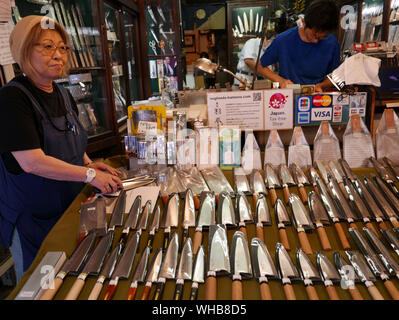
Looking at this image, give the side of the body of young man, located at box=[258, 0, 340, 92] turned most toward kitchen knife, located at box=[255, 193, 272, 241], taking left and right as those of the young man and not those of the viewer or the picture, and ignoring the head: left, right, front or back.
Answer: front

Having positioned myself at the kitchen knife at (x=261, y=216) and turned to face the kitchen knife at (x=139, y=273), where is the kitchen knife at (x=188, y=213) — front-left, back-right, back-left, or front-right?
front-right

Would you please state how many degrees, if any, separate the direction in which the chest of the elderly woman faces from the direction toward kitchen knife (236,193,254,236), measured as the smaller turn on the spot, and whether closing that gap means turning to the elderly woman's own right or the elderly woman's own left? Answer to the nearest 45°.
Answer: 0° — they already face it

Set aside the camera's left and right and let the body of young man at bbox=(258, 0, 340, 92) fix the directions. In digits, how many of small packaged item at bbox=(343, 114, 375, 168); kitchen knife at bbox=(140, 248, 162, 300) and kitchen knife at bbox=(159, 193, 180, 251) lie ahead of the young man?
3

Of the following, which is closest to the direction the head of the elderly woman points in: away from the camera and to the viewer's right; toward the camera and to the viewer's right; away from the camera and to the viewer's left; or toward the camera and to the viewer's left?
toward the camera and to the viewer's right

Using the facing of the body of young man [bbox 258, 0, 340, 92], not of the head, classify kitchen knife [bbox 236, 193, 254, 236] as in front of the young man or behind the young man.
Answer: in front

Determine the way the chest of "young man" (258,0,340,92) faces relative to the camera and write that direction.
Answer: toward the camera

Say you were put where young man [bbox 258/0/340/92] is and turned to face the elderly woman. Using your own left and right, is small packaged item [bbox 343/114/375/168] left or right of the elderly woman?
left

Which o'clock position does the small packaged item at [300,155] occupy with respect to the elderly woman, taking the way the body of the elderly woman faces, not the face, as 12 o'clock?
The small packaged item is roughly at 11 o'clock from the elderly woman.

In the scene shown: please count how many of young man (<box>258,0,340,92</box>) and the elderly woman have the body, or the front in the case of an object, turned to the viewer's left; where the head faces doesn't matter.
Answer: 0

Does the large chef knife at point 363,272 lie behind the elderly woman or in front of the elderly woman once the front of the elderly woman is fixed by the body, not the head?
in front

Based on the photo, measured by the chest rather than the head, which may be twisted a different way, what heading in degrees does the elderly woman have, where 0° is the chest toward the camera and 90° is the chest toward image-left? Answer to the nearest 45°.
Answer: approximately 315°

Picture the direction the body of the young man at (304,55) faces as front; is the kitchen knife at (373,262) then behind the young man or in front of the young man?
in front

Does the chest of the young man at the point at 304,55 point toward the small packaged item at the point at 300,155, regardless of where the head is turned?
yes

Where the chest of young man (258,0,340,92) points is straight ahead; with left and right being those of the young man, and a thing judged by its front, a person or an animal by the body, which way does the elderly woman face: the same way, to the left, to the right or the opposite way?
to the left
